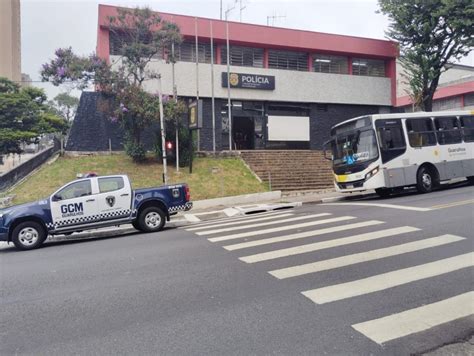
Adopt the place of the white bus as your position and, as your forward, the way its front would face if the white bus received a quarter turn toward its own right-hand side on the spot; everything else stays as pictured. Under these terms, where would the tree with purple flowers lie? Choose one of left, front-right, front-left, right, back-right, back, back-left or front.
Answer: front-left

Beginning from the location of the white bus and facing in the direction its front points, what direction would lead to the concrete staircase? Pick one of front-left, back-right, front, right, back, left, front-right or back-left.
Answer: right

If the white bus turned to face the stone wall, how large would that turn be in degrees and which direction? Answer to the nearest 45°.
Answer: approximately 45° to its right

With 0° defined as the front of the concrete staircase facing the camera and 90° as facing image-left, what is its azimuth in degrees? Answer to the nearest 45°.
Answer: approximately 0°

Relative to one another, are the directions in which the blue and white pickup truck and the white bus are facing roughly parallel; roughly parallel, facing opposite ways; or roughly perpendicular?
roughly parallel

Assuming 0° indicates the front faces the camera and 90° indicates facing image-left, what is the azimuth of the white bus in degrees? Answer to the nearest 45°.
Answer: approximately 45°

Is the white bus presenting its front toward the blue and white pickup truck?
yes

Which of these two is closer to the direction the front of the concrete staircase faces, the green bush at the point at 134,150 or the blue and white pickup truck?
the blue and white pickup truck

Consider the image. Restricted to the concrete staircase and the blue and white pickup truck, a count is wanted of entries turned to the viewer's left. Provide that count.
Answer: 1

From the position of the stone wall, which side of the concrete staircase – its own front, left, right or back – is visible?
right

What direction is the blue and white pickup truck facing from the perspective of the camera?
to the viewer's left

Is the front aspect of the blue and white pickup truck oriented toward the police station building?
no

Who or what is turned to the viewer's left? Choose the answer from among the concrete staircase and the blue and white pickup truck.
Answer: the blue and white pickup truck

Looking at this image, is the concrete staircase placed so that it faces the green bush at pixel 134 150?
no

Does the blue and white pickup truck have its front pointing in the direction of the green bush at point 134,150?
no

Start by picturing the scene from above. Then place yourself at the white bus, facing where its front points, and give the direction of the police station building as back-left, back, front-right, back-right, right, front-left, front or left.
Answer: right
